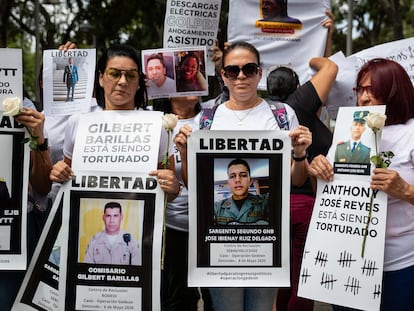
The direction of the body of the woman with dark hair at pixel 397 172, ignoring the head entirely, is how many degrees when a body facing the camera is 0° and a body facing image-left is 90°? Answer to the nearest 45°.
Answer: approximately 45°

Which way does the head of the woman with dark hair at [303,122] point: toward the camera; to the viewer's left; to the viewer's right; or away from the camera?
away from the camera

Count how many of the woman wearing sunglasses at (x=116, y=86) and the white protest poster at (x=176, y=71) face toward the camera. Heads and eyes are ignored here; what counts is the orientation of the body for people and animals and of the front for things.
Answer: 2

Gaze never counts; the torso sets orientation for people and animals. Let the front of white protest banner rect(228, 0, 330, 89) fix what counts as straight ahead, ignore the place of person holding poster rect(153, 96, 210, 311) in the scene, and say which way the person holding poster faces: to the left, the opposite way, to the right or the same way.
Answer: the same way

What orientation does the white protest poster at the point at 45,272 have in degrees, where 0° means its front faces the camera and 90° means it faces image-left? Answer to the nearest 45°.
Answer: approximately 0°

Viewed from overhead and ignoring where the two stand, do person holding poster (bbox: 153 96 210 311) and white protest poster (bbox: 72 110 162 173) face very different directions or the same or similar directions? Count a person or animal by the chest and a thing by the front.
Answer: same or similar directions

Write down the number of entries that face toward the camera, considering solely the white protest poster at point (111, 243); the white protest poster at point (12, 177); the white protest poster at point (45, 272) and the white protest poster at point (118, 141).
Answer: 4

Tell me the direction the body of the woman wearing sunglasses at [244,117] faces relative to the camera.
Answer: toward the camera

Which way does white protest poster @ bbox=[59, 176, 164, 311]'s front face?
toward the camera

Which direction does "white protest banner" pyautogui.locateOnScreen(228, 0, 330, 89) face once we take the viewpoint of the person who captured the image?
facing the viewer

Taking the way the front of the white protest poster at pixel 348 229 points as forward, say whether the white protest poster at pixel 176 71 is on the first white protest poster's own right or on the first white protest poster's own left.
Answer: on the first white protest poster's own right

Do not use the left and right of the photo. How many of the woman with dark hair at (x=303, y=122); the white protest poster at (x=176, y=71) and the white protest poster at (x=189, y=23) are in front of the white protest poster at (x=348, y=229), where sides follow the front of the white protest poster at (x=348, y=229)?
0

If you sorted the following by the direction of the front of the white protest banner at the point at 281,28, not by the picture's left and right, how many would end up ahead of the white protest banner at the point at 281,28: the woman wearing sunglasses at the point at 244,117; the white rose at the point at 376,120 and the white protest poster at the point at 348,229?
3

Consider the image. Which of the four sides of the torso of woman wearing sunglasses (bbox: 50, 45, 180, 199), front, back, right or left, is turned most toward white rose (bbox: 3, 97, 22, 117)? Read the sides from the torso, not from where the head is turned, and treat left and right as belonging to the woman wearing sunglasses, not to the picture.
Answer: right
